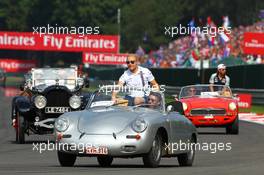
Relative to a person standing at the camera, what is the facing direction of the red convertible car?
facing the viewer

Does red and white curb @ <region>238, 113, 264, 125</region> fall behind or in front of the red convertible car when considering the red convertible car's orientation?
behind

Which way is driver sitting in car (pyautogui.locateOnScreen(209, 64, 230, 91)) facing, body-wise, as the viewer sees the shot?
toward the camera

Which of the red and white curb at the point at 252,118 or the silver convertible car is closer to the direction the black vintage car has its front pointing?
the silver convertible car

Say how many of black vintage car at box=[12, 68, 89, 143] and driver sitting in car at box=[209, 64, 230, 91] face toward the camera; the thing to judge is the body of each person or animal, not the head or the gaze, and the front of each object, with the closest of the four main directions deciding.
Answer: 2

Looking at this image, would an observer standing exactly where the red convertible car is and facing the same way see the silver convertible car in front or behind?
in front

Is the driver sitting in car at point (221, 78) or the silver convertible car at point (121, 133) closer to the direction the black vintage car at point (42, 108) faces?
the silver convertible car
